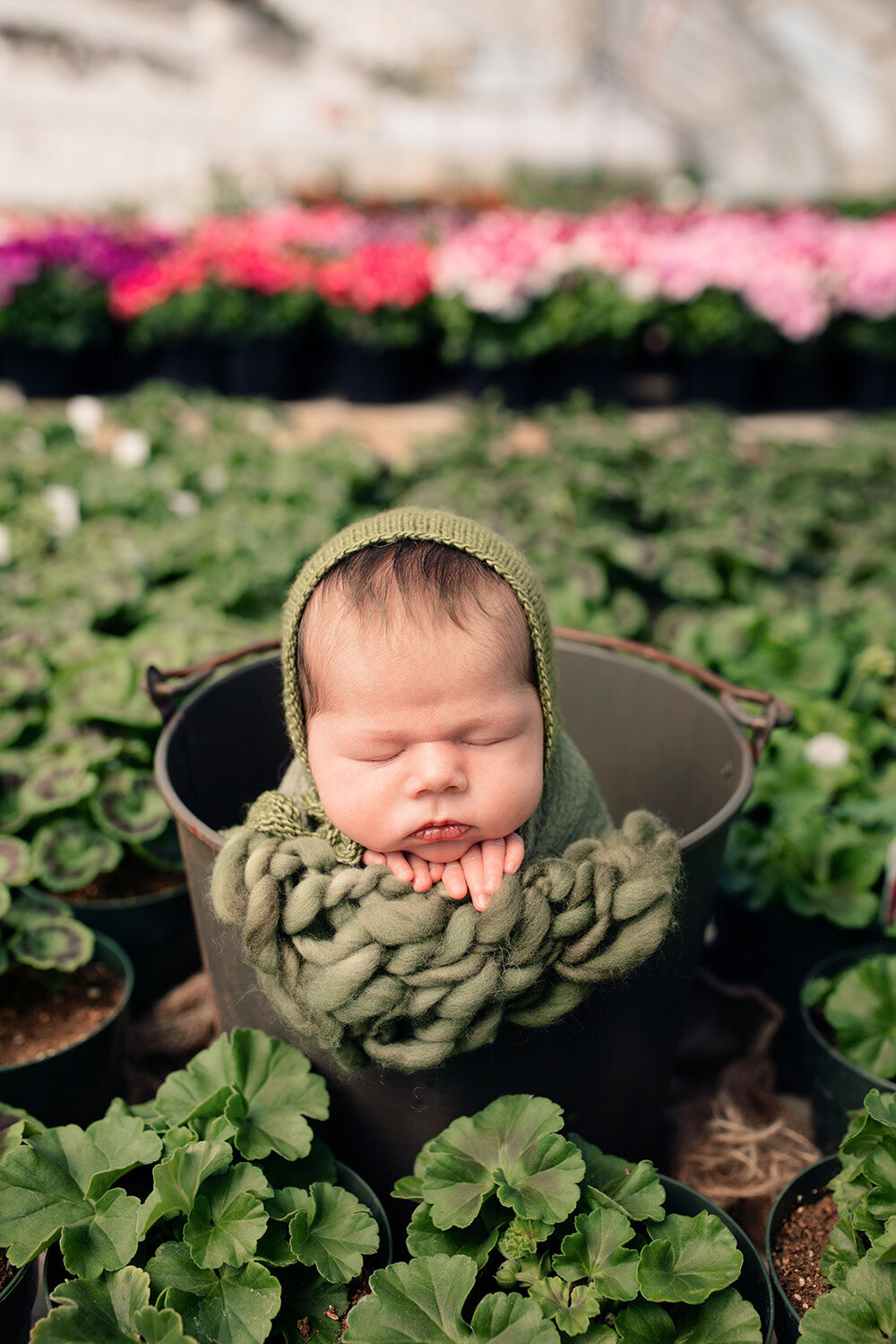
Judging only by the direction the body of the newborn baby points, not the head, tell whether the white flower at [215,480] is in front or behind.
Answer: behind

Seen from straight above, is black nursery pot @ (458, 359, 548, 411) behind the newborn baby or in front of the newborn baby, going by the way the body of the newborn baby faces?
behind

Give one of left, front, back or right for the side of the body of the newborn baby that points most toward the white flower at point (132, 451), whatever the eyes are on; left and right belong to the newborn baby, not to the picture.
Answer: back

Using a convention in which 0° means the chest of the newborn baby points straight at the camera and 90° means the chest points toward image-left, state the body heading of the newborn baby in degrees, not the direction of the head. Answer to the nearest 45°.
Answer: approximately 0°
